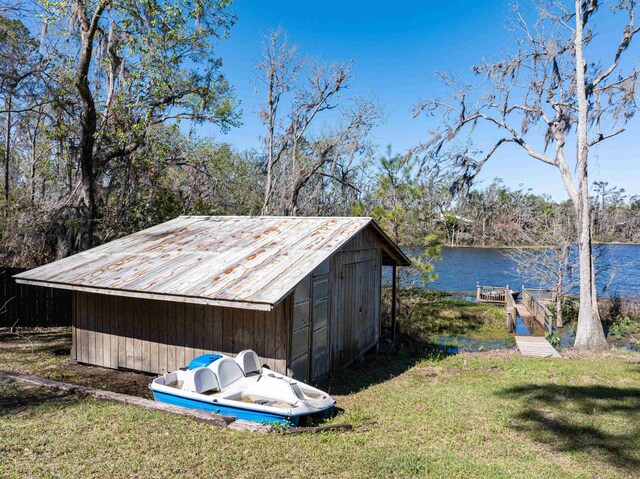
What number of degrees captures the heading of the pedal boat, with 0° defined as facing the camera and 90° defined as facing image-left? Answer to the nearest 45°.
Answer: approximately 315°

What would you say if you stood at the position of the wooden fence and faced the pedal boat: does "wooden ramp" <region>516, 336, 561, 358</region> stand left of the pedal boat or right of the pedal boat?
left

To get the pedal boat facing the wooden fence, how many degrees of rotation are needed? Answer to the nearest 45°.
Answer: approximately 180°

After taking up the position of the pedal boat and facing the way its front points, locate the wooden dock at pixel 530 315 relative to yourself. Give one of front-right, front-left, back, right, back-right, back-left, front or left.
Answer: left

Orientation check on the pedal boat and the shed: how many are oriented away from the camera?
0

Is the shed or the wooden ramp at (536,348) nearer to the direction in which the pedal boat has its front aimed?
the wooden ramp

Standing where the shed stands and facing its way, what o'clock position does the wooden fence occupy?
The wooden fence is roughly at 6 o'clock from the shed.

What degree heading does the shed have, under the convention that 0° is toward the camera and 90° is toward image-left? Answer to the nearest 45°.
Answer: approximately 315°

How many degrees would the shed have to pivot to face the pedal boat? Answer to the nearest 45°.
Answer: approximately 45° to its right
